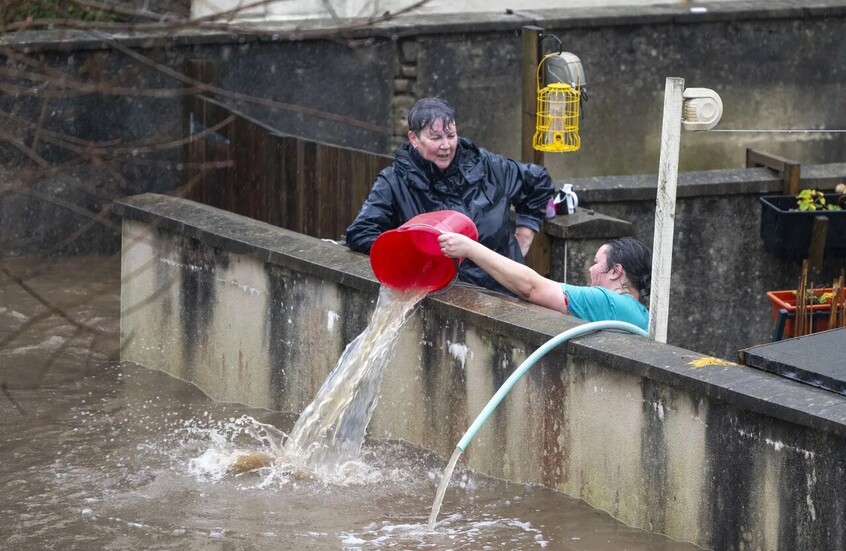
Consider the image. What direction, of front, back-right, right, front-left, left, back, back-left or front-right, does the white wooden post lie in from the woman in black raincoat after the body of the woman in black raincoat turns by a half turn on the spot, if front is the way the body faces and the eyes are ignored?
back-right

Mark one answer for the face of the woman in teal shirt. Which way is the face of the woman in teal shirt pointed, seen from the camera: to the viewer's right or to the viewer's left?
to the viewer's left

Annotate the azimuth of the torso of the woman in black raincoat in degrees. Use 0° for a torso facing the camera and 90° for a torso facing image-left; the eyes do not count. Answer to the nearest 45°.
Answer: approximately 0°

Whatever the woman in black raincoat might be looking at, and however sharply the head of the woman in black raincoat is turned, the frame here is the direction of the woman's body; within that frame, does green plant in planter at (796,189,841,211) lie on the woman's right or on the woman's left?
on the woman's left

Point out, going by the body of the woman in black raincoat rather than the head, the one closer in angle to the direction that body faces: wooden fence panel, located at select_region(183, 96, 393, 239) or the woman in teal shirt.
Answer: the woman in teal shirt

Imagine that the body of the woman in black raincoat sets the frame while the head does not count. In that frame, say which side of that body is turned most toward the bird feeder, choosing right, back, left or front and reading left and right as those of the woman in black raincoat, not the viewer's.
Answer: back

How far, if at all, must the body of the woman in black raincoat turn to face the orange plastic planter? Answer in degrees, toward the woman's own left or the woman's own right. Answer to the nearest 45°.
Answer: approximately 135° to the woman's own left

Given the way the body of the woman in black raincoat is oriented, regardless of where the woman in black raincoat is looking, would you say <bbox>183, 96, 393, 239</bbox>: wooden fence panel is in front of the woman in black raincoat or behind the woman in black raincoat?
behind
